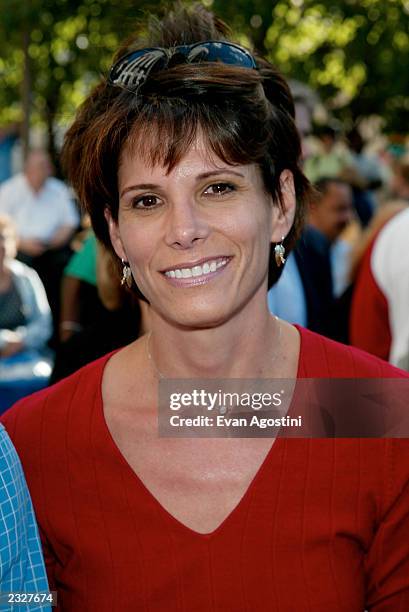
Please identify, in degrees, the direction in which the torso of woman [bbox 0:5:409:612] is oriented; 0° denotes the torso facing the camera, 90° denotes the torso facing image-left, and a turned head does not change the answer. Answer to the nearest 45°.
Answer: approximately 0°

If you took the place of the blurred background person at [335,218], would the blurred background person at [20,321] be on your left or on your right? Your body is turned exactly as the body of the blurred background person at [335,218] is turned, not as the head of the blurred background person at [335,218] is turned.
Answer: on your right

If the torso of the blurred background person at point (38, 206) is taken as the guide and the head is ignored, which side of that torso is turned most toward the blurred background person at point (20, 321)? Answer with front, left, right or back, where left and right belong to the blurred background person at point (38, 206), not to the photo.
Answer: front

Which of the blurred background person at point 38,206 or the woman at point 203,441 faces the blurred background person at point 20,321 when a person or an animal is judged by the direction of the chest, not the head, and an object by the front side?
the blurred background person at point 38,206
